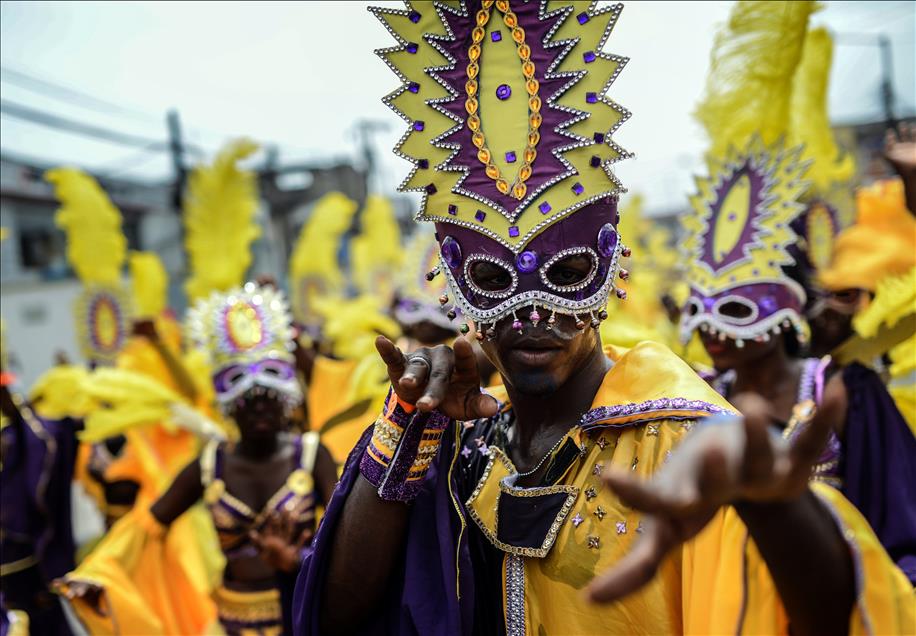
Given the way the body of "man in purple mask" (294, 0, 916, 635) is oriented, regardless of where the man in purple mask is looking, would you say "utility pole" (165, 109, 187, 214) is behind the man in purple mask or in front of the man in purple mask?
behind

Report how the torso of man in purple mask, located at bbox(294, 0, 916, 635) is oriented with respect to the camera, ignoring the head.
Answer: toward the camera
